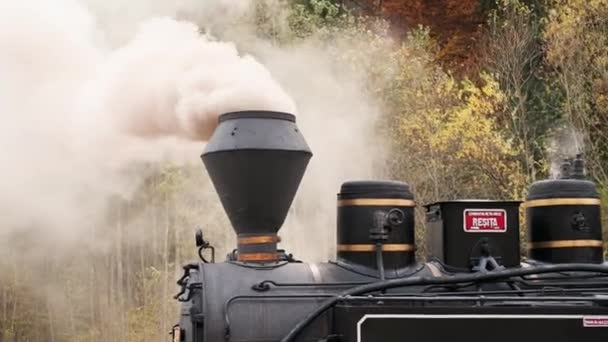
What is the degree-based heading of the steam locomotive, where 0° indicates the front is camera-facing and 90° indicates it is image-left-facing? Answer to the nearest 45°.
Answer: approximately 90°
